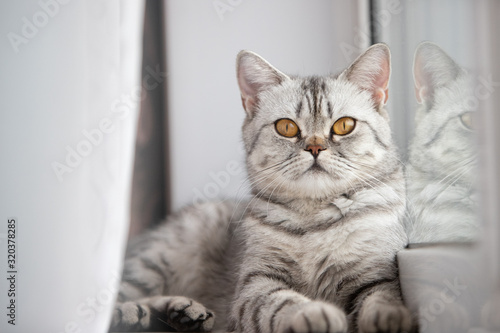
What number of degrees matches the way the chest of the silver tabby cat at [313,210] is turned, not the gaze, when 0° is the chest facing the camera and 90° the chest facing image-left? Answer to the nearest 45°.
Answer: approximately 315°
